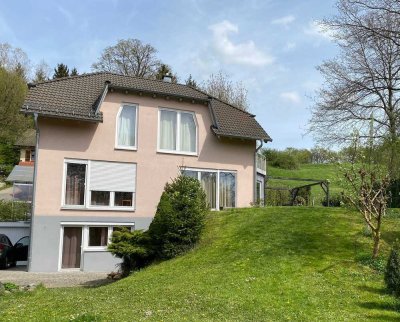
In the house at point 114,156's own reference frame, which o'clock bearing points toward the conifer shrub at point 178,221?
The conifer shrub is roughly at 11 o'clock from the house.

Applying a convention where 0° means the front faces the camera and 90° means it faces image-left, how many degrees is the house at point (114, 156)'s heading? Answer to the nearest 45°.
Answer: approximately 0°

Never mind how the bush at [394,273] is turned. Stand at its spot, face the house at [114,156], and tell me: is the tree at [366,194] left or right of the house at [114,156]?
right

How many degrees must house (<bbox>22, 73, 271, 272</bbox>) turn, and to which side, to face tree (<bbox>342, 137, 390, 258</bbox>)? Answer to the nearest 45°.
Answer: approximately 45° to its left

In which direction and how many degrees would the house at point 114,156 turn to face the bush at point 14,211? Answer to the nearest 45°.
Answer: approximately 135° to its right

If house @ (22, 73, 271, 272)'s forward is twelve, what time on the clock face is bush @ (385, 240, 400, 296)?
The bush is roughly at 11 o'clock from the house.

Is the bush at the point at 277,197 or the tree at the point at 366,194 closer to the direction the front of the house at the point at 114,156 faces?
the tree

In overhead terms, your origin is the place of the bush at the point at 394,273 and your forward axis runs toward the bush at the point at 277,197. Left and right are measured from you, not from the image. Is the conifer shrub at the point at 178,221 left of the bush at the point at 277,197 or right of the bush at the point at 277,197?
left

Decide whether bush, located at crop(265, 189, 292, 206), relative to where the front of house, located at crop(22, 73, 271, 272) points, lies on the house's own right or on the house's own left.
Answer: on the house's own left
